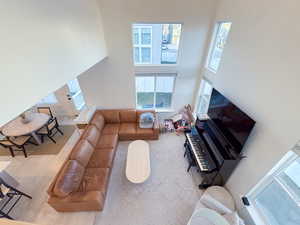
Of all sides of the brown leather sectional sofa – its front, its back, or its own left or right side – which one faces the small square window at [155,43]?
left

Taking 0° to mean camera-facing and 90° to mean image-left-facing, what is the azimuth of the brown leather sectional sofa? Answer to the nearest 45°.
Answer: approximately 315°

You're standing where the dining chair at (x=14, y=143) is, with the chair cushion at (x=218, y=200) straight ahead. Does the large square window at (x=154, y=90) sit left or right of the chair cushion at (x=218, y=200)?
left

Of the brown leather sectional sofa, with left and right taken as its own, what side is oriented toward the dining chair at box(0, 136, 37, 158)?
back

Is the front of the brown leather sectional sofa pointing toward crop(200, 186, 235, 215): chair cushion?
yes

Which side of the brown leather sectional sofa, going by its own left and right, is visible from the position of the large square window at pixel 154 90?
left

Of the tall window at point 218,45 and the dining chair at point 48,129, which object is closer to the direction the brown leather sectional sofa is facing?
the tall window

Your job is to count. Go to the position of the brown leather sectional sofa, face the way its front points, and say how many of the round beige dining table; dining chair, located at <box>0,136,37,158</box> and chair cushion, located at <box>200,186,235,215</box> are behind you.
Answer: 2

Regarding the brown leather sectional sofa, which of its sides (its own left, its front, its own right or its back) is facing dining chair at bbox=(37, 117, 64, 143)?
back

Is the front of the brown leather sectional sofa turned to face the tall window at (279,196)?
yes

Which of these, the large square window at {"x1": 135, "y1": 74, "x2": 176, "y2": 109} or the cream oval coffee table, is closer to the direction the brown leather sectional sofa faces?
the cream oval coffee table

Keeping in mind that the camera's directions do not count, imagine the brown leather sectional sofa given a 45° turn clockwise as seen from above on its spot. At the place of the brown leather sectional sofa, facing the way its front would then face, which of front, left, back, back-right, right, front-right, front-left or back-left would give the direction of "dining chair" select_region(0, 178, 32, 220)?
right

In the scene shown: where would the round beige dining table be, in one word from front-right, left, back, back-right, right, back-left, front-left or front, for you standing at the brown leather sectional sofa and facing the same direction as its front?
back

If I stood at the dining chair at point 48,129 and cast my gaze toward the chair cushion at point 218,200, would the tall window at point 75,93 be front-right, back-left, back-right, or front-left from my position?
back-left

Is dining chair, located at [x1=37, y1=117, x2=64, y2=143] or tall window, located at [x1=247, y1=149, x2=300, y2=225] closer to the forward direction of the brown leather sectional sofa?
the tall window
